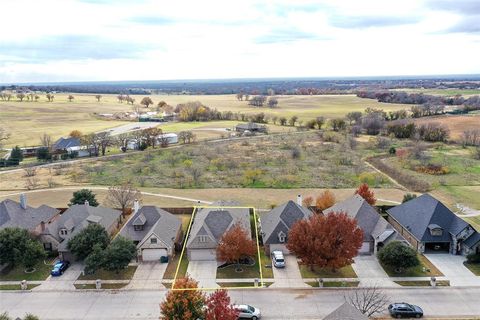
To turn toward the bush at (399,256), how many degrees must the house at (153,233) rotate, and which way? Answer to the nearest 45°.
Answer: approximately 45° to its left

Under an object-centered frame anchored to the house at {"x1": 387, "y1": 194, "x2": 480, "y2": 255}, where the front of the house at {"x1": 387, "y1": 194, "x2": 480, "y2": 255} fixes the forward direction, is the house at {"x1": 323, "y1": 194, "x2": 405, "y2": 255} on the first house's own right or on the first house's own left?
on the first house's own right

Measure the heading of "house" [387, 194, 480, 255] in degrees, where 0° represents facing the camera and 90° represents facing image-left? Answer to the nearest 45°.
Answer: approximately 315°

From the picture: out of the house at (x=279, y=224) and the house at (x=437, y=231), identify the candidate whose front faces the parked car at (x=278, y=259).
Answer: the house at (x=279, y=224)

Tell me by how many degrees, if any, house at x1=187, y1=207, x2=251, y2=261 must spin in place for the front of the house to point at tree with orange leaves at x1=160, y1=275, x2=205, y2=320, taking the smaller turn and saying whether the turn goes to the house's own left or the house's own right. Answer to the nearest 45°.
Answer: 0° — it already faces it

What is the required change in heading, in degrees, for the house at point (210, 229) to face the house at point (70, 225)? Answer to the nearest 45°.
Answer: approximately 90° to its right

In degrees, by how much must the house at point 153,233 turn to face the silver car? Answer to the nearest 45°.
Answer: approximately 45° to its left

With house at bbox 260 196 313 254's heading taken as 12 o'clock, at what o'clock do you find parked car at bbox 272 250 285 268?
The parked car is roughly at 12 o'clock from the house.

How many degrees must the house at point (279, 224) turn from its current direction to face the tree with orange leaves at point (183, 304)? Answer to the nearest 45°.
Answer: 0° — it already faces it

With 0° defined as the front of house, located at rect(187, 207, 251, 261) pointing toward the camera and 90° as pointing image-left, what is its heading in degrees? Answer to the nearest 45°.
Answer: approximately 0°

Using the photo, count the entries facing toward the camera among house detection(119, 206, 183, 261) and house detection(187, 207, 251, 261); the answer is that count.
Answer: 2

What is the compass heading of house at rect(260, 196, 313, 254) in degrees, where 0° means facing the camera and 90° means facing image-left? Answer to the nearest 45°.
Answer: approximately 0°
